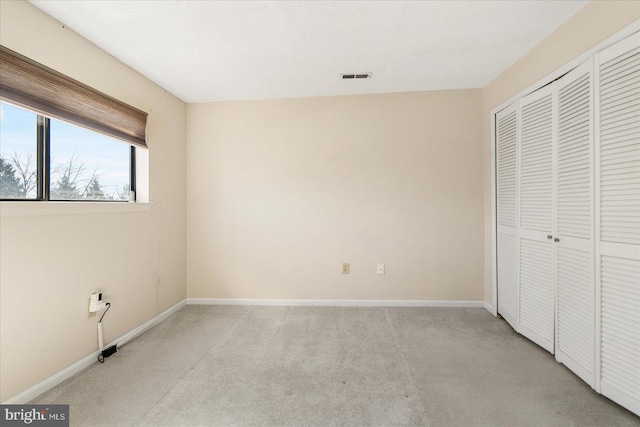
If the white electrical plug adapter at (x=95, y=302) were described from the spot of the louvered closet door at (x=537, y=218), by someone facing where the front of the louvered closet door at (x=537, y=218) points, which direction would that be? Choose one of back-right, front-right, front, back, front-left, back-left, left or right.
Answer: front

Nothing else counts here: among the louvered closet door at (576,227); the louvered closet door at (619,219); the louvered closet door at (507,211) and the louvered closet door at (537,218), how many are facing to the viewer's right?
0

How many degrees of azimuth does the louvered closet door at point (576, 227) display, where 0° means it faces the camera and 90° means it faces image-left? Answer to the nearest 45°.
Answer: approximately 45°

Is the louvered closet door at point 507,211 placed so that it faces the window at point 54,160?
yes

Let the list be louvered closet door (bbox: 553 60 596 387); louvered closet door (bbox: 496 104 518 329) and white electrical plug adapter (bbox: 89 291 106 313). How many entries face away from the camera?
0

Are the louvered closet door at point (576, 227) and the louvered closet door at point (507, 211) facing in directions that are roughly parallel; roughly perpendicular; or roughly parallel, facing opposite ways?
roughly parallel

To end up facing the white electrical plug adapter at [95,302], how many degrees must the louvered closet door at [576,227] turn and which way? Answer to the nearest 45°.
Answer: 0° — it already faces it

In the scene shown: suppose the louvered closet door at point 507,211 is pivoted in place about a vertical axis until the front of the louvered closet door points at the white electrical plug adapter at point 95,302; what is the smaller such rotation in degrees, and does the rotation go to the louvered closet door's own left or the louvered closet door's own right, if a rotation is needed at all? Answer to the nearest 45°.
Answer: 0° — it already faces it

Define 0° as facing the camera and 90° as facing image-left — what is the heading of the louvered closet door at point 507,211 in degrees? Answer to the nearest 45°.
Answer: approximately 45°

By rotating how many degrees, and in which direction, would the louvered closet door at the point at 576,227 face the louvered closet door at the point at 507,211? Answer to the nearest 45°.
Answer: approximately 90° to its right

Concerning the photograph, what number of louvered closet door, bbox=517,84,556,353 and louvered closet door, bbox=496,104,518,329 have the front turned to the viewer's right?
0

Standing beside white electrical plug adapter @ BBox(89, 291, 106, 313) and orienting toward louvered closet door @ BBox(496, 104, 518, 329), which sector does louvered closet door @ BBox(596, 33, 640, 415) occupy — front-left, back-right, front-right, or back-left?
front-right
